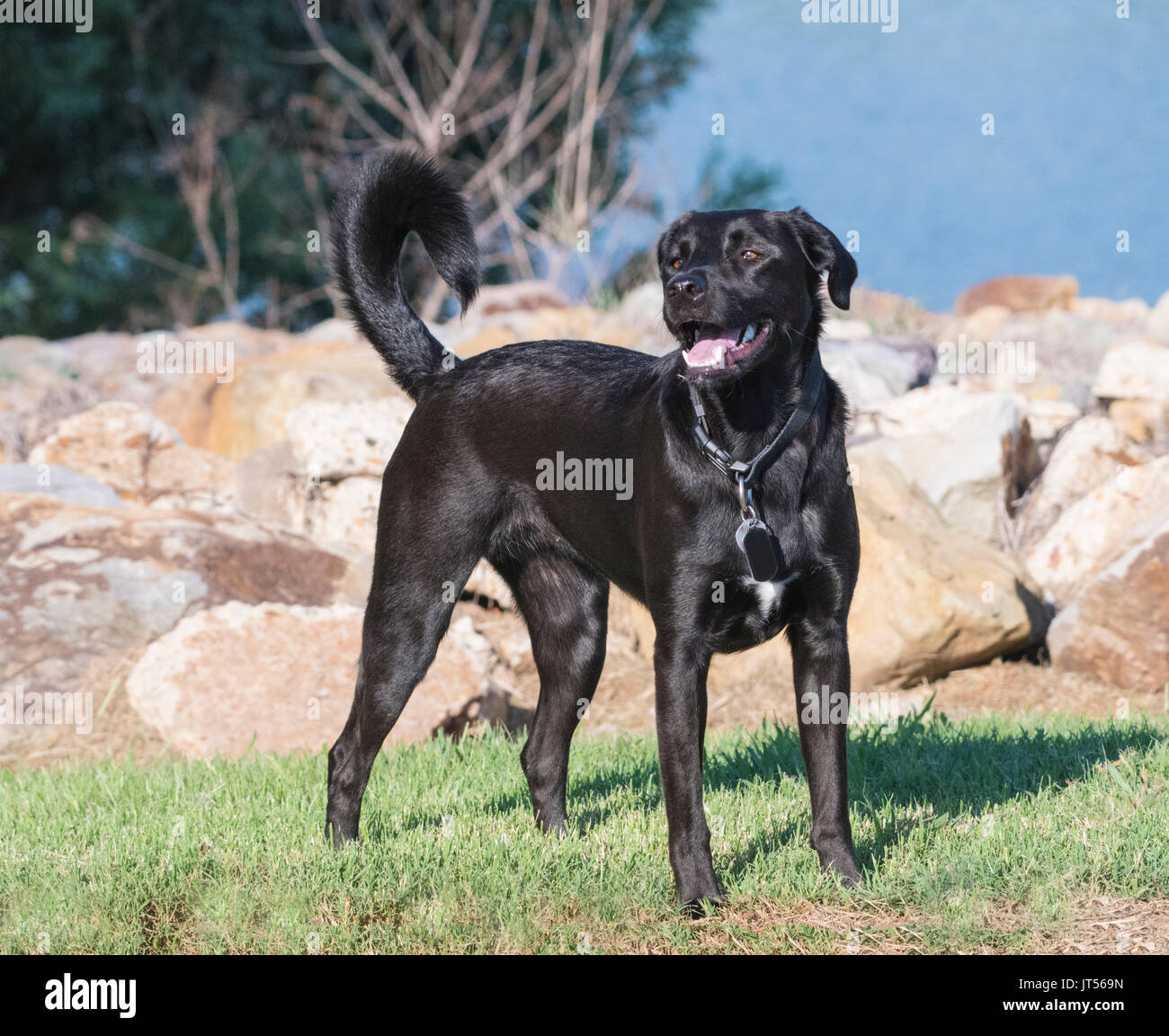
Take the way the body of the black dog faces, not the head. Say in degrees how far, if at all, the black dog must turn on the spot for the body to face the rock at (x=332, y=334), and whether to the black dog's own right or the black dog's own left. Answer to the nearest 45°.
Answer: approximately 135° to the black dog's own left

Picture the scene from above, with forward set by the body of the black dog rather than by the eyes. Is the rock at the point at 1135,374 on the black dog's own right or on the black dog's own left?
on the black dog's own left

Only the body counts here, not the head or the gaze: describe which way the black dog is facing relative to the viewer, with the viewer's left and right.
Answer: facing the viewer and to the right of the viewer

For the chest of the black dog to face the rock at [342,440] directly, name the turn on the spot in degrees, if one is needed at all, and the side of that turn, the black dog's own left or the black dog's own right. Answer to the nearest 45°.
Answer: approximately 135° to the black dog's own left

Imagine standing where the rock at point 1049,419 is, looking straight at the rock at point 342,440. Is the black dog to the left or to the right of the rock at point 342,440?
left

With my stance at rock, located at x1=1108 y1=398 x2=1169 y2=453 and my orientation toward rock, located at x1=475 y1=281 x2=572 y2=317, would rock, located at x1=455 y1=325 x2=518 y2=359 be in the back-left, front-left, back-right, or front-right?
front-left

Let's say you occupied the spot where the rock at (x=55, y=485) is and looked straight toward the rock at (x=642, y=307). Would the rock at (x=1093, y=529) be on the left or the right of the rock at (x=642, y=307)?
right

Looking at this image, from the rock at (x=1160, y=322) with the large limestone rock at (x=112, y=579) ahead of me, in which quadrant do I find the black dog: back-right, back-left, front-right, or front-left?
front-left

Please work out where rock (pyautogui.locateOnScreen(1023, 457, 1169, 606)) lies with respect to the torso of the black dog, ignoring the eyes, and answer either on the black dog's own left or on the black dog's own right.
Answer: on the black dog's own left

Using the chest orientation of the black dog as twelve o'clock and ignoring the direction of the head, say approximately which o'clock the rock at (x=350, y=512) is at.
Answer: The rock is roughly at 7 o'clock from the black dog.

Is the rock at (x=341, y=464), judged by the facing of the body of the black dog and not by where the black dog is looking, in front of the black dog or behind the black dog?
behind
